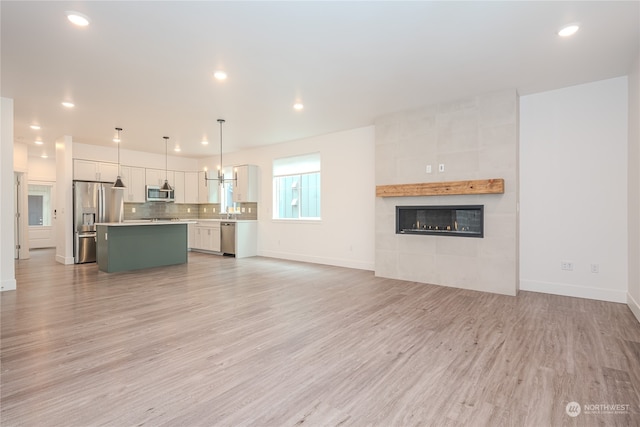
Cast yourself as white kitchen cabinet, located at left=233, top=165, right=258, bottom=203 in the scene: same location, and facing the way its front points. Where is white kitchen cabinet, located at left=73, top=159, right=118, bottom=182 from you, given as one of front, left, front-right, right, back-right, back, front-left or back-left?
front-right

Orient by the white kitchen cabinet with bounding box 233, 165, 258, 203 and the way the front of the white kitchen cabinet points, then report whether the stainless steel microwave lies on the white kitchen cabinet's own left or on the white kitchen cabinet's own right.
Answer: on the white kitchen cabinet's own right

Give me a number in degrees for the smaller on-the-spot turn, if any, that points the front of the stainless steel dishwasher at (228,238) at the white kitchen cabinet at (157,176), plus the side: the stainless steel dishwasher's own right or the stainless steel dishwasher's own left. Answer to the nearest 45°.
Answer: approximately 90° to the stainless steel dishwasher's own right

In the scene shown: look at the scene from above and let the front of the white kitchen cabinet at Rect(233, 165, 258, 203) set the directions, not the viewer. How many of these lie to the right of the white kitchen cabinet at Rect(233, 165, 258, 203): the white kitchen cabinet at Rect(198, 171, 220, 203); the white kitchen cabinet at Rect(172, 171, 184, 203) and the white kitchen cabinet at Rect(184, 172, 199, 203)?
3

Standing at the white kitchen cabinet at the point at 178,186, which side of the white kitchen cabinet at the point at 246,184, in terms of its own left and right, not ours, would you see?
right

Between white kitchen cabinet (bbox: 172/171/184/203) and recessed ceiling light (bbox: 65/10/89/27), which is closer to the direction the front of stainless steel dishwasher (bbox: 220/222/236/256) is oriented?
the recessed ceiling light

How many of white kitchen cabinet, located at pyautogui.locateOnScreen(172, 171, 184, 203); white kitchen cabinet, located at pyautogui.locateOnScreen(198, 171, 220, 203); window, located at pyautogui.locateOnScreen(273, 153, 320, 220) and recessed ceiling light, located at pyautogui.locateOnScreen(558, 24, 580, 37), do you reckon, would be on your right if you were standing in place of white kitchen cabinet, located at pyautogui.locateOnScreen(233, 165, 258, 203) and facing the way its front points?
2

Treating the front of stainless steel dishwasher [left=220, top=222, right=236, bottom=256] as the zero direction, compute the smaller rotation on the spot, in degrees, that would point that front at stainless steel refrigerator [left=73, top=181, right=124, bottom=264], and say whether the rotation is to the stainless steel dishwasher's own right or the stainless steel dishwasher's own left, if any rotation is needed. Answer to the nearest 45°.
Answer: approximately 45° to the stainless steel dishwasher's own right

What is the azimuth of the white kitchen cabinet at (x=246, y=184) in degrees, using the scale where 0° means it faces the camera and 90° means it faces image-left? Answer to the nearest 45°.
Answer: approximately 45°

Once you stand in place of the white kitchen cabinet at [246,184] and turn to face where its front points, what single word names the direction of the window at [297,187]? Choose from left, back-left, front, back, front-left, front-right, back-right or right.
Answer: left

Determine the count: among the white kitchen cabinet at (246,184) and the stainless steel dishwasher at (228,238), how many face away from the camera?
0

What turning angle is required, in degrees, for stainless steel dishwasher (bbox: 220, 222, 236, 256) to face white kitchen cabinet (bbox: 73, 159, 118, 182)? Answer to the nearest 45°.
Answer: approximately 45° to its right

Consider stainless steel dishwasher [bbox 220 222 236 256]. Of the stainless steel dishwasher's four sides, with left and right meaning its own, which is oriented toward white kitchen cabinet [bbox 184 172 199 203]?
right

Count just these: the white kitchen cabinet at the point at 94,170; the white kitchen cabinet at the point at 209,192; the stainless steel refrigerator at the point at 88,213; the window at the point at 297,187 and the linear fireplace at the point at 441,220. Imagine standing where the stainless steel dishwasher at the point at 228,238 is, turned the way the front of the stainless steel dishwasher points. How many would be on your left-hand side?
2
